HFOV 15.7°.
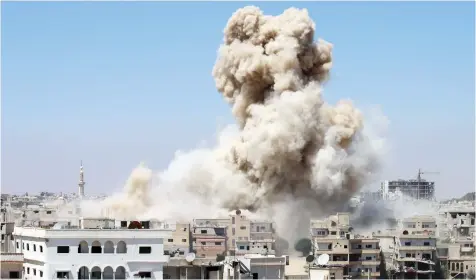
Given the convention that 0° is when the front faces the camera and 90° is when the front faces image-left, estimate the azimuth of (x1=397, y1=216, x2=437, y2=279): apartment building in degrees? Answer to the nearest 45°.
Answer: approximately 0°

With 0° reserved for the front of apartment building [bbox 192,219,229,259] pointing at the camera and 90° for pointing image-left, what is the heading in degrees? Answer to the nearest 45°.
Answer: approximately 0°

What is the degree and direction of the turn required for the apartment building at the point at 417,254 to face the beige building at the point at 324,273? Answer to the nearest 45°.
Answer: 0° — it already faces it

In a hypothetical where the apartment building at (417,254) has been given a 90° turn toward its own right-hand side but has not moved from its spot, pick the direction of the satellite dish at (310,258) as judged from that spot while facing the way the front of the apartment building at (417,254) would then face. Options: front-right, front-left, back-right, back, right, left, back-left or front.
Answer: front-left

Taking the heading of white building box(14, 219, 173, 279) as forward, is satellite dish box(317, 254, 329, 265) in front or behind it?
behind

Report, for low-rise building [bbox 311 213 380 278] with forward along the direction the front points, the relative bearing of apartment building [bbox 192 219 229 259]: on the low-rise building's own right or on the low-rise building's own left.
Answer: on the low-rise building's own right

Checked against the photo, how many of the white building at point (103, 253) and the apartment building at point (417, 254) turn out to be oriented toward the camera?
2
